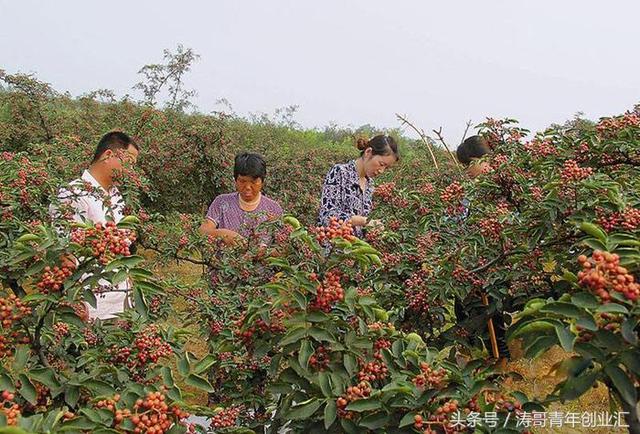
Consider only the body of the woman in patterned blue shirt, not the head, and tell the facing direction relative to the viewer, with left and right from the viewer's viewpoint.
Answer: facing the viewer and to the right of the viewer

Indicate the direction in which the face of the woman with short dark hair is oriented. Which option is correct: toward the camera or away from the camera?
toward the camera

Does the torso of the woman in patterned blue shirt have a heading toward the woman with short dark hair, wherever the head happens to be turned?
no

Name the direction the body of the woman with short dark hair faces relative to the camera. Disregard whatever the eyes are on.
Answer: toward the camera

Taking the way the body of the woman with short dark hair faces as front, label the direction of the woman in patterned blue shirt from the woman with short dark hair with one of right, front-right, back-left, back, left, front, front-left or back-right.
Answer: left

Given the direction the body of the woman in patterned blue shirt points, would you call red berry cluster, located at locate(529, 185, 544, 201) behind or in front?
in front

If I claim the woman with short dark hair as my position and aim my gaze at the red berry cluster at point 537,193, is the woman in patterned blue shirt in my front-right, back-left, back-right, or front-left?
front-left

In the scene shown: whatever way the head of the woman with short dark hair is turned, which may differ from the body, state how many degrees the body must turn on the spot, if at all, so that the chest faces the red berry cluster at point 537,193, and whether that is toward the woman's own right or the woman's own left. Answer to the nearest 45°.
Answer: approximately 45° to the woman's own left
